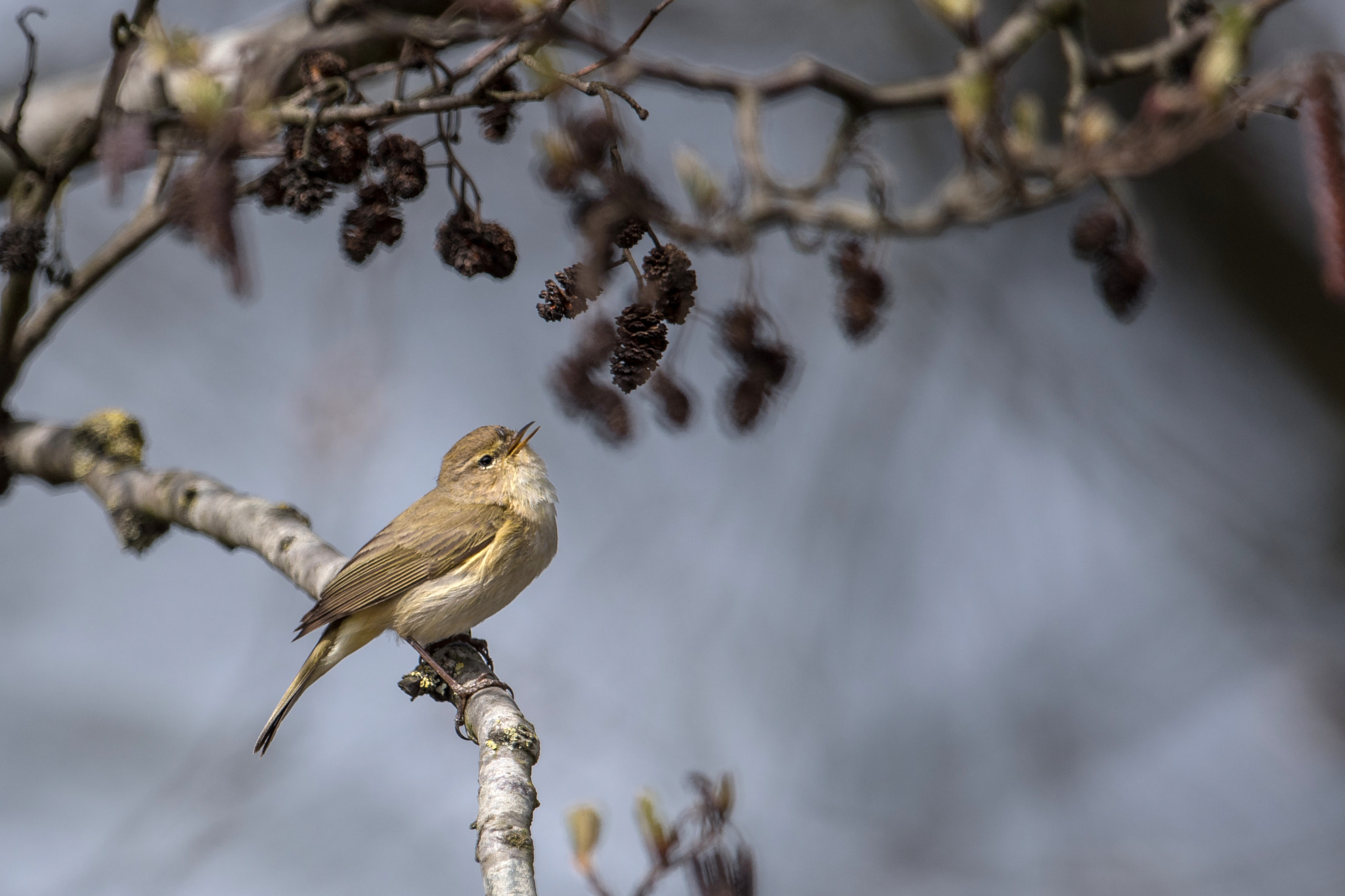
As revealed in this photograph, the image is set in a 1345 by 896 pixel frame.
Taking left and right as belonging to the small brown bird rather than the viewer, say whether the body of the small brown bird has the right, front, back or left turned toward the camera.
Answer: right

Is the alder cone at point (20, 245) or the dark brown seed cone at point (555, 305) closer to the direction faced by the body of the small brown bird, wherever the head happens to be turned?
the dark brown seed cone

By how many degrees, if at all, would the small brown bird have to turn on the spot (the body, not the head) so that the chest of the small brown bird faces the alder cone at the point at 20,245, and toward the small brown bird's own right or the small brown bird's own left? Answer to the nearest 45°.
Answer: approximately 135° to the small brown bird's own right
